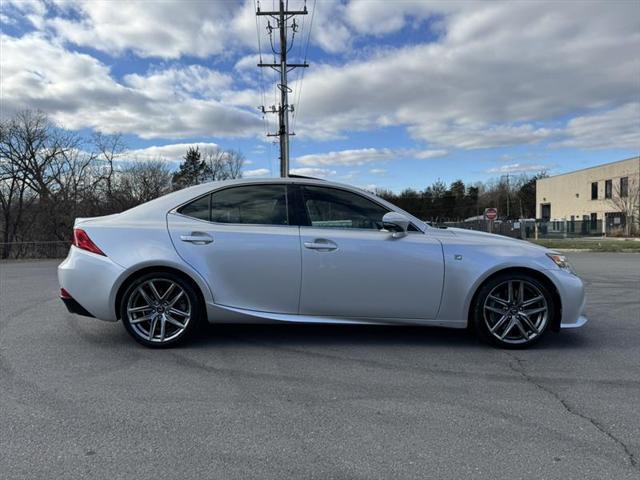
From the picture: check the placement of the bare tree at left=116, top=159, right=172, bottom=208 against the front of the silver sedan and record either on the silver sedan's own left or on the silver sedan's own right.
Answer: on the silver sedan's own left

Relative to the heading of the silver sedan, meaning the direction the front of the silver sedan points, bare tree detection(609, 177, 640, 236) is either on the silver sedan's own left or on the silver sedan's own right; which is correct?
on the silver sedan's own left

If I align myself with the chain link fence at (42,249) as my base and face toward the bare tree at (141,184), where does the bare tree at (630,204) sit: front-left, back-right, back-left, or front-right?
front-right

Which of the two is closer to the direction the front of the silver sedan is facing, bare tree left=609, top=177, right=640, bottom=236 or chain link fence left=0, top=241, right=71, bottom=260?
the bare tree

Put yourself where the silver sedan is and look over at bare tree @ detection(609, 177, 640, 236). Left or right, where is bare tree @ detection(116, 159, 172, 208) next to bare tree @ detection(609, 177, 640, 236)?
left

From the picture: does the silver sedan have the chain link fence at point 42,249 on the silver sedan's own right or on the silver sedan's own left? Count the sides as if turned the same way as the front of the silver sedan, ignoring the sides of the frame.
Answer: on the silver sedan's own left

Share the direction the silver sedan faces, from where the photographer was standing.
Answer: facing to the right of the viewer
